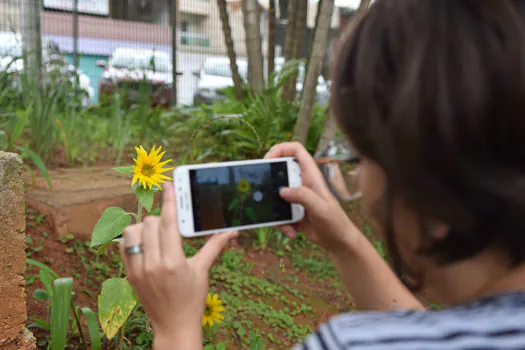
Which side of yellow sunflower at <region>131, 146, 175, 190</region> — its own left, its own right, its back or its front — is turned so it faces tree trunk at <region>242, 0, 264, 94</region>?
back

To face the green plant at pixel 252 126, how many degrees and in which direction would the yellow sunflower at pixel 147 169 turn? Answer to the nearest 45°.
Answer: approximately 180°

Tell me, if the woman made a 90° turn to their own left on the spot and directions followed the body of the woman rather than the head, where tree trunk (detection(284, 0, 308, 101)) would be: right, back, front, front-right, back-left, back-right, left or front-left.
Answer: back-right

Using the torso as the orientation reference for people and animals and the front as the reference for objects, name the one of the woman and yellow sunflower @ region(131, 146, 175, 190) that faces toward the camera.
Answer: the yellow sunflower

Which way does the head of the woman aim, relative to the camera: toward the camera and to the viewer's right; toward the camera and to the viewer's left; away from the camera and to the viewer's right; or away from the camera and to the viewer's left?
away from the camera and to the viewer's left

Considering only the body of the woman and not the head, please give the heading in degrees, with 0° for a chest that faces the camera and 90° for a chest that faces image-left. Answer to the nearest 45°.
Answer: approximately 135°

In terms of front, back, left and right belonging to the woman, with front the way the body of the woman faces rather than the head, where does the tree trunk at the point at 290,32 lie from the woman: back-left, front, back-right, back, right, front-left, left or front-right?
front-right

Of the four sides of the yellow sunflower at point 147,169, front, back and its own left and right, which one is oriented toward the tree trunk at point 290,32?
back

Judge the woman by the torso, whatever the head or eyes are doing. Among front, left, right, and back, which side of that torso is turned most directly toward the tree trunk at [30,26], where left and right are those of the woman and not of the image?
front

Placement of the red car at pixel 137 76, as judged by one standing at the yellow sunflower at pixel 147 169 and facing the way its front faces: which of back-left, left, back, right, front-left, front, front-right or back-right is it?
back

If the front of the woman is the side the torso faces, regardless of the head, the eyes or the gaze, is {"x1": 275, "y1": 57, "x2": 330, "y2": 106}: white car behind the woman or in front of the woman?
in front

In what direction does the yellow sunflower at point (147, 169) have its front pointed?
toward the camera

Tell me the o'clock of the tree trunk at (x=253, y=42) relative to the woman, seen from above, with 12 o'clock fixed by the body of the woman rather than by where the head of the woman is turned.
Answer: The tree trunk is roughly at 1 o'clock from the woman.

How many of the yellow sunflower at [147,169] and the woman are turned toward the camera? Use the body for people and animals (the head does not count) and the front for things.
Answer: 1

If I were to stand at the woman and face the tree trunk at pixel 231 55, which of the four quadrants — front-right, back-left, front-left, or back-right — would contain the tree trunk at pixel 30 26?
front-left

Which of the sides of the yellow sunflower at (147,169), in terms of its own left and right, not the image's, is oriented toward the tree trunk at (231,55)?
back
